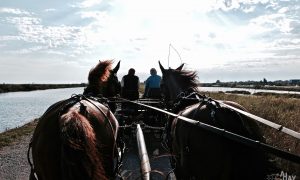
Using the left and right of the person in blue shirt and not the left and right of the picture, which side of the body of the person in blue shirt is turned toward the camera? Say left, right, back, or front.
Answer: back

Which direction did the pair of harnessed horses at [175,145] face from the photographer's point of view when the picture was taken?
facing away from the viewer

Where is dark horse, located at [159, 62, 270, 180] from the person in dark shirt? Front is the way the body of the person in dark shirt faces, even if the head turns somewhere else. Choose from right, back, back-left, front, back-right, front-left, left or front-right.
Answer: back

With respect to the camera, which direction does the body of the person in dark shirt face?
away from the camera

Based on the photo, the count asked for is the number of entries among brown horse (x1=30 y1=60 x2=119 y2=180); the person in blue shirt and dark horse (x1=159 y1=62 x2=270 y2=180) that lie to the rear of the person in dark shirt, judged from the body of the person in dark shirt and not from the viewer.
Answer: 2

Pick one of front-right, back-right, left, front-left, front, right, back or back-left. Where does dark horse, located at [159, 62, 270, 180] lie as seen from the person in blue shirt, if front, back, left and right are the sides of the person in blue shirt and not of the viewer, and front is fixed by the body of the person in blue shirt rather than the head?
back
